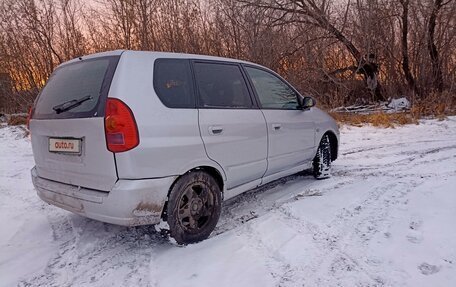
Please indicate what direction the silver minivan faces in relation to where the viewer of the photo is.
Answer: facing away from the viewer and to the right of the viewer
